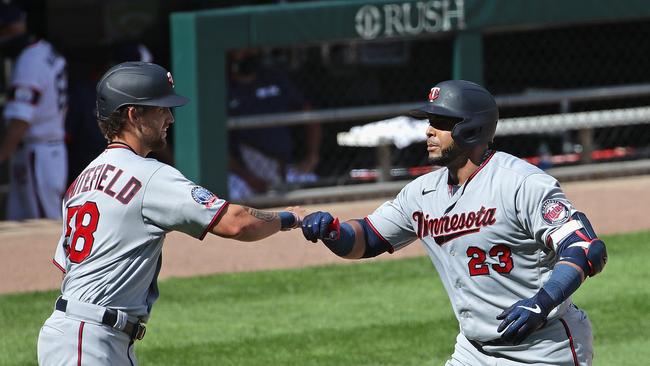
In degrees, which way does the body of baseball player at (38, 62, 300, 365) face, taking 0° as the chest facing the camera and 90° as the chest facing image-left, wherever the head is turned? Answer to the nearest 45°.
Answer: approximately 225°

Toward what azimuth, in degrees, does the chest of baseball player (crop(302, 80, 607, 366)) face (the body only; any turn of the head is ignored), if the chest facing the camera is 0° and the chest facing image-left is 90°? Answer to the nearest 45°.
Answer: approximately 45°

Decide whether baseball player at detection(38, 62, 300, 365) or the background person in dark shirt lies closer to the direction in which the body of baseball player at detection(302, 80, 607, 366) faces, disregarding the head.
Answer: the baseball player

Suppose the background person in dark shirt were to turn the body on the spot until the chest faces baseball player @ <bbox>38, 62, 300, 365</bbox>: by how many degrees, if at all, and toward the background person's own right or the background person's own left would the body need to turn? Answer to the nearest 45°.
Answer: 0° — they already face them

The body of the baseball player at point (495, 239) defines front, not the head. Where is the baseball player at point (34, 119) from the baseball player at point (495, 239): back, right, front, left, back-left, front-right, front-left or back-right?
right

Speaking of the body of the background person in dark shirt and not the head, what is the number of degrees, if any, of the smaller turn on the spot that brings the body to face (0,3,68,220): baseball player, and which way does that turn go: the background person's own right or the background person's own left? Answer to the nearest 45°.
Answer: approximately 45° to the background person's own right

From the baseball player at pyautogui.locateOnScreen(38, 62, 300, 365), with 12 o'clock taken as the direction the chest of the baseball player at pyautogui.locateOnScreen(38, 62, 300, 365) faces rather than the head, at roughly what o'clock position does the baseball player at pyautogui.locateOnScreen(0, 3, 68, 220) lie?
the baseball player at pyautogui.locateOnScreen(0, 3, 68, 220) is roughly at 10 o'clock from the baseball player at pyautogui.locateOnScreen(38, 62, 300, 365).

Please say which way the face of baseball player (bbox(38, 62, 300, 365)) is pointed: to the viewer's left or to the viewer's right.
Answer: to the viewer's right

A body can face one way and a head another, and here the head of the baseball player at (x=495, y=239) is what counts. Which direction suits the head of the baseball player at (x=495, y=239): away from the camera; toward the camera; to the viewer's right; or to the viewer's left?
to the viewer's left
